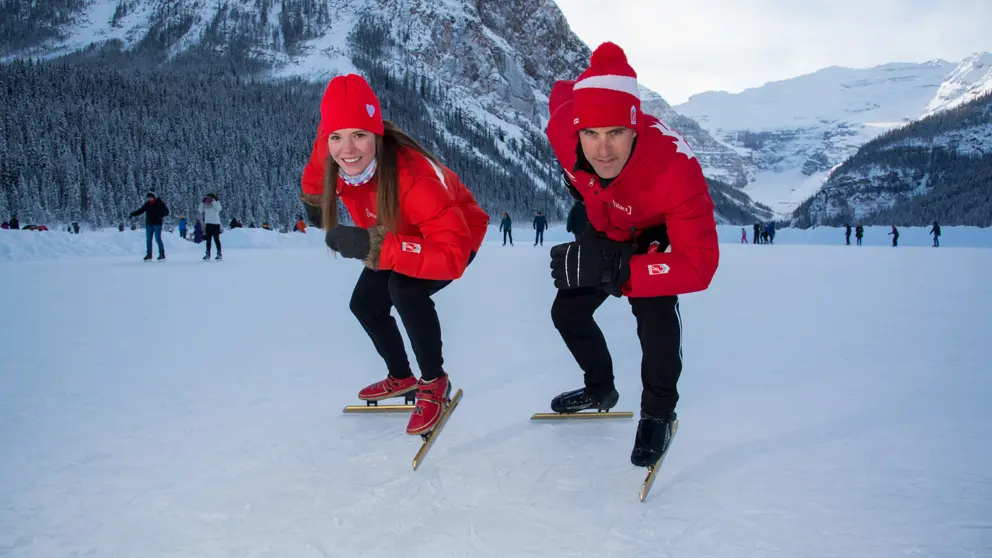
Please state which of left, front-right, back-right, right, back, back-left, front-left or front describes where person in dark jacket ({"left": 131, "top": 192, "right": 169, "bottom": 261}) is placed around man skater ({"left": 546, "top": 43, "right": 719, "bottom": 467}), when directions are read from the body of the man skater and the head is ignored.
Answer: right

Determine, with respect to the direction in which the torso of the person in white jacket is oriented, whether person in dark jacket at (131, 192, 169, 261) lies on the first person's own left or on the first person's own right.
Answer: on the first person's own right

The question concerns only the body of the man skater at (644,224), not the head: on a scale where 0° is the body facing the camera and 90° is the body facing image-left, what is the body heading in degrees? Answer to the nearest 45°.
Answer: approximately 45°

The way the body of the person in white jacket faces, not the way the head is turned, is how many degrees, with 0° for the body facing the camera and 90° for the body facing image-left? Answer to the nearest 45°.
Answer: approximately 0°

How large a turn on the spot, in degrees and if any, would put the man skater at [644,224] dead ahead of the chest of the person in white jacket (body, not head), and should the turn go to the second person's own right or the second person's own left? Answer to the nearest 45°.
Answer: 0° — they already face them

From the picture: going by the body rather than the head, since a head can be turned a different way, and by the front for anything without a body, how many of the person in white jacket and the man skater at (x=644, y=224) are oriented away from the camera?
0

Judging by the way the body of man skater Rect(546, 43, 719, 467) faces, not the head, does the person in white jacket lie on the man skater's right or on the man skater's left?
on the man skater's right
